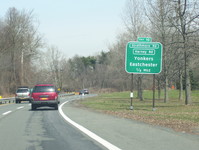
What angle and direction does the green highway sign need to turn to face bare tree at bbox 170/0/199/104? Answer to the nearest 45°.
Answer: approximately 135° to its left

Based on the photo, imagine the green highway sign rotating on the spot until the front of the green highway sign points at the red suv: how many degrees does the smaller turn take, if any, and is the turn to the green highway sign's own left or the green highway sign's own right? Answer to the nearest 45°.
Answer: approximately 90° to the green highway sign's own right

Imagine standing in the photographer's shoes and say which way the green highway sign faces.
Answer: facing the viewer

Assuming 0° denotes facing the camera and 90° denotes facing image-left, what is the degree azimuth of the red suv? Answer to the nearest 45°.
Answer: approximately 180°

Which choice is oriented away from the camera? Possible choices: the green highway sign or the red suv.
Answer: the red suv

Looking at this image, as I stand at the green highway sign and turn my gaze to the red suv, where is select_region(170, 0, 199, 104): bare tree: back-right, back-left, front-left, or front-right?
back-right

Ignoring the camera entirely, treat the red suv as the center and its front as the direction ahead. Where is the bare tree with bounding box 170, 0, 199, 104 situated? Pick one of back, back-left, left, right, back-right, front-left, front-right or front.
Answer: right

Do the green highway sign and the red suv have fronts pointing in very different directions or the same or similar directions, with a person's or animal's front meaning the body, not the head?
very different directions

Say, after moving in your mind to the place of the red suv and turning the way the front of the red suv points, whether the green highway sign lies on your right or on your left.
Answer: on your right

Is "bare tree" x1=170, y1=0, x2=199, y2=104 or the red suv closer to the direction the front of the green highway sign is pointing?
the red suv

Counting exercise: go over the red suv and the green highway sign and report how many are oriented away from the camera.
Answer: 1
